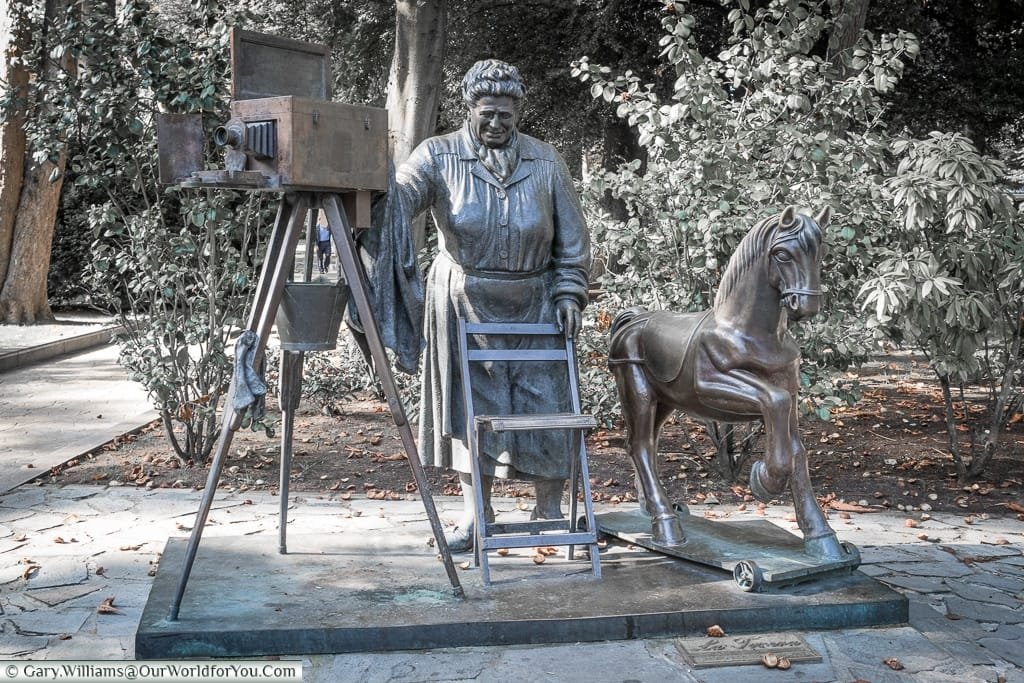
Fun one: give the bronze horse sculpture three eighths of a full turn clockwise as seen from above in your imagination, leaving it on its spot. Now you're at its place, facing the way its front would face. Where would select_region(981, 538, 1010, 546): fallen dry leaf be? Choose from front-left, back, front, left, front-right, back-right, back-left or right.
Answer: back-right

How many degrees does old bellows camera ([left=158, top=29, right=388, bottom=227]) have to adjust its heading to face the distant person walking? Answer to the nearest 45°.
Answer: approximately 135° to its right

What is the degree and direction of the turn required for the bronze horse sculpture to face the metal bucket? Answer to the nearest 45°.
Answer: approximately 135° to its right

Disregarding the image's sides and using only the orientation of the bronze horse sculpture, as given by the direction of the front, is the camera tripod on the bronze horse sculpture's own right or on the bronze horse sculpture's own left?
on the bronze horse sculpture's own right

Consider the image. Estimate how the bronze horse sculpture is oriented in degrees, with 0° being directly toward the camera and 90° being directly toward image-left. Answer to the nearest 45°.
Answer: approximately 315°

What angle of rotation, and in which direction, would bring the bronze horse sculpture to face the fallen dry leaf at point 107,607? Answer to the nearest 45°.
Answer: approximately 135° to its right

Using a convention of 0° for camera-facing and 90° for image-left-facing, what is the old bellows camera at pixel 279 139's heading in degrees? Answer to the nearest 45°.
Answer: approximately 45°

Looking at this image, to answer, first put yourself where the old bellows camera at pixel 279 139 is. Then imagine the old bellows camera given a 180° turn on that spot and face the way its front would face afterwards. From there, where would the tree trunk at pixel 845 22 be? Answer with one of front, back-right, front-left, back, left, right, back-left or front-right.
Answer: front

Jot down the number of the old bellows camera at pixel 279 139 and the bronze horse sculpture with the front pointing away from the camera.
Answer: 0

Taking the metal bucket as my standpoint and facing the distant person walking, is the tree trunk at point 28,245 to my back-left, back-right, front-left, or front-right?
front-left

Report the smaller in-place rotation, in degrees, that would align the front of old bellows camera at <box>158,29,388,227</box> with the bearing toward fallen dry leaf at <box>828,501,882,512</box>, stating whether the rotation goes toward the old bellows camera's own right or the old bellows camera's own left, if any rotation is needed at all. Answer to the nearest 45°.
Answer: approximately 180°

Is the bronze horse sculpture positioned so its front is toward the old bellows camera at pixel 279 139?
no
